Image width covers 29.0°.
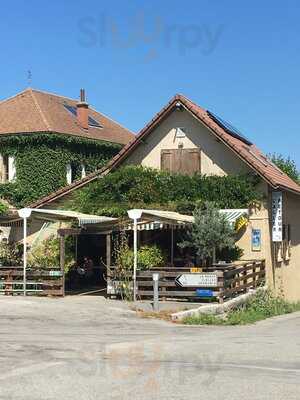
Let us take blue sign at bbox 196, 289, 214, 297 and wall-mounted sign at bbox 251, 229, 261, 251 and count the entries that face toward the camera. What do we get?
2

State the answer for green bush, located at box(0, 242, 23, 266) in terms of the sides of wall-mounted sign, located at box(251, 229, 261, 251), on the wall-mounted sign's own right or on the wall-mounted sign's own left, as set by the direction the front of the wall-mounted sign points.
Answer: on the wall-mounted sign's own right

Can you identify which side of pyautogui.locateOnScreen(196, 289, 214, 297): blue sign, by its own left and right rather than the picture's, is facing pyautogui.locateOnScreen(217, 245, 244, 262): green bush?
back

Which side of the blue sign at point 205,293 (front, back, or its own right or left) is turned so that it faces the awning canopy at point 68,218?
right

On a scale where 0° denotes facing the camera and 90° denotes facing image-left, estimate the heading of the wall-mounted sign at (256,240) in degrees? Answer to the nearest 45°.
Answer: approximately 0°

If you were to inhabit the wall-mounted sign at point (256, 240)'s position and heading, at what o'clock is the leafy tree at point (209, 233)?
The leafy tree is roughly at 1 o'clock from the wall-mounted sign.

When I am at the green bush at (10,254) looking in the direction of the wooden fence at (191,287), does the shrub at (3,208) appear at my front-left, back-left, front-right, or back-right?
back-left

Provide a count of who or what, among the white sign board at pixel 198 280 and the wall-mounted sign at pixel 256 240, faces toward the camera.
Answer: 2

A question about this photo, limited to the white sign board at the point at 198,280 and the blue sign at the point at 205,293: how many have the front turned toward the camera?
2
